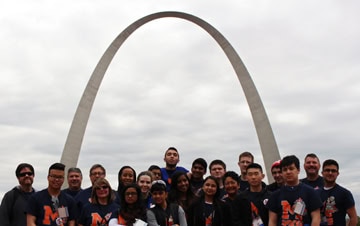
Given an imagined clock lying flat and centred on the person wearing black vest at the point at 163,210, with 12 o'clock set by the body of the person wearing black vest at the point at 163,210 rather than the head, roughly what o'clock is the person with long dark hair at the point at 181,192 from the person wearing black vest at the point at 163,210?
the person with long dark hair at the point at 181,192 is roughly at 7 o'clock from the person wearing black vest at the point at 163,210.

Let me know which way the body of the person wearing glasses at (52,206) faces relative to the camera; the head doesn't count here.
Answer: toward the camera

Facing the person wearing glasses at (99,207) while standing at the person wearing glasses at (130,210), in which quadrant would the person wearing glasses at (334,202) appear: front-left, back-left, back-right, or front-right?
back-right

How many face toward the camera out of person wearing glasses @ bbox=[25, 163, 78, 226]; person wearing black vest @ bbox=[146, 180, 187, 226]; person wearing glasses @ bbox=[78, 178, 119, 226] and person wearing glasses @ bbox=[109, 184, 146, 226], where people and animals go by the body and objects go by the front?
4

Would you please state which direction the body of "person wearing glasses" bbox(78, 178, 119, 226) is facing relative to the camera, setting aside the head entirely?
toward the camera

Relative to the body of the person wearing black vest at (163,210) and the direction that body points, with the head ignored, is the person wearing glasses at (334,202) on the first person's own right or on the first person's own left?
on the first person's own left

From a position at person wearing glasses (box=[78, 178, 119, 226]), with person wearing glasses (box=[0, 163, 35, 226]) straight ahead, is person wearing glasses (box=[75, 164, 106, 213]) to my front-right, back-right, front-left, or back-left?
front-right

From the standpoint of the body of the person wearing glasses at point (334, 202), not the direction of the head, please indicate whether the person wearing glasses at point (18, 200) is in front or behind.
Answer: in front

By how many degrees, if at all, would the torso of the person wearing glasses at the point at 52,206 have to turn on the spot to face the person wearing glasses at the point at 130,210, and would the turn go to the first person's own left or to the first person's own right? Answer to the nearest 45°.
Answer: approximately 45° to the first person's own left

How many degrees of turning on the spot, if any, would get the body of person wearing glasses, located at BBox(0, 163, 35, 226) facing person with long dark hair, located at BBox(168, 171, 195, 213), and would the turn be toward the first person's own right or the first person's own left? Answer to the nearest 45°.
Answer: approximately 45° to the first person's own left

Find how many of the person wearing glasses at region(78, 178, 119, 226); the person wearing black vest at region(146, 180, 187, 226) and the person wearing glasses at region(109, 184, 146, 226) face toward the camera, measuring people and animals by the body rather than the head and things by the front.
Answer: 3

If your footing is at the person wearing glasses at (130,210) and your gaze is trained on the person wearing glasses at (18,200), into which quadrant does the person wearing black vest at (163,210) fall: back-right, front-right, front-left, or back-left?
back-right

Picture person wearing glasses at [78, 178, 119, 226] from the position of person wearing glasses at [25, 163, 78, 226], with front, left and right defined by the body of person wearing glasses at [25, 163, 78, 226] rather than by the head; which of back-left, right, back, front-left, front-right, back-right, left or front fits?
left
